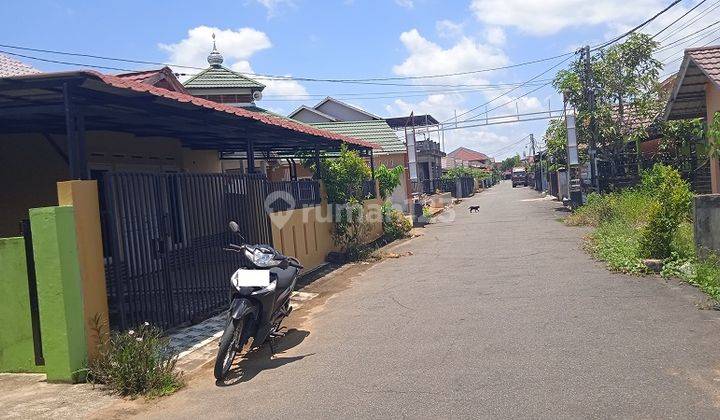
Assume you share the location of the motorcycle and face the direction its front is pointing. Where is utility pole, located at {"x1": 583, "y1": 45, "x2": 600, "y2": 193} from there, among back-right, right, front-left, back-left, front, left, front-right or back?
back

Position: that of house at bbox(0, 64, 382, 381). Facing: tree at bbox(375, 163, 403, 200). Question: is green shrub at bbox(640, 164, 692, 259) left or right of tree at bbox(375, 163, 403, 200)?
right

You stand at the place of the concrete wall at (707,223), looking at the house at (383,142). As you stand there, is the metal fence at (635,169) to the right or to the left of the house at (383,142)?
right

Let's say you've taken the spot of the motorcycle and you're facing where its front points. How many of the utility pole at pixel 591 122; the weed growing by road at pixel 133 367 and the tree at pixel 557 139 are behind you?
2

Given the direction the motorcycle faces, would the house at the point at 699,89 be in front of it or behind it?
behind

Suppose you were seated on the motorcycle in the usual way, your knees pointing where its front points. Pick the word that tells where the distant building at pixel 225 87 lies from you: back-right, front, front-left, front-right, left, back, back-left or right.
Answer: back-right

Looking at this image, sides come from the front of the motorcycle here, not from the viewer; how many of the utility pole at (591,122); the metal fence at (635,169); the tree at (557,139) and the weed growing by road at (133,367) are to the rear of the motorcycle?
3

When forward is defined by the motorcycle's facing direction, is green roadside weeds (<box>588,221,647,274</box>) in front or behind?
behind

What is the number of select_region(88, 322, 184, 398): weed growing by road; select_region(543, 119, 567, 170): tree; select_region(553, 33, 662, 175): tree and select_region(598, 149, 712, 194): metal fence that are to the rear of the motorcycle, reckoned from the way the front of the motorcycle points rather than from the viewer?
3

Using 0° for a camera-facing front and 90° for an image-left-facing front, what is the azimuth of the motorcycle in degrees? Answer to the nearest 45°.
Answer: approximately 45°

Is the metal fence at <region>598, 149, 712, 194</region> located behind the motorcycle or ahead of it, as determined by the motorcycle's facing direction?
behind

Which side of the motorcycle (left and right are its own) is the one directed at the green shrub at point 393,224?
back

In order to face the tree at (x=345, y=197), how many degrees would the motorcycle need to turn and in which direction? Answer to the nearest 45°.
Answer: approximately 135° to its right
